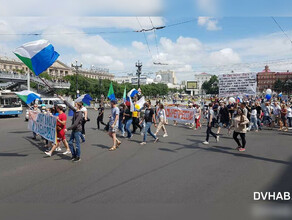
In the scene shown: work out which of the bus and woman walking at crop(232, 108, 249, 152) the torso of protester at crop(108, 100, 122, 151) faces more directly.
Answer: the bus

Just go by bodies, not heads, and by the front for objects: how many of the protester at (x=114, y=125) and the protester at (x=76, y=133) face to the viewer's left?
2

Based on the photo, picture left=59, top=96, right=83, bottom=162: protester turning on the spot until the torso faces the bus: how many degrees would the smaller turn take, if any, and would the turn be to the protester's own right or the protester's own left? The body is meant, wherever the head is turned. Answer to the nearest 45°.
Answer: approximately 90° to the protester's own right

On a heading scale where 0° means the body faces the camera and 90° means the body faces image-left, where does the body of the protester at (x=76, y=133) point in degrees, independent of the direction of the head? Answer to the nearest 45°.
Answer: approximately 90°

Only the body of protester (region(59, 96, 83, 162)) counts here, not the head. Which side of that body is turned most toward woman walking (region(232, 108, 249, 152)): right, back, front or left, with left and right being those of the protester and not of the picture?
back

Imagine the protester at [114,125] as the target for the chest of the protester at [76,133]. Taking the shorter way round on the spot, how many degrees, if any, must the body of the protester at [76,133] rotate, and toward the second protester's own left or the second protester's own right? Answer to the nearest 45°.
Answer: approximately 135° to the second protester's own right

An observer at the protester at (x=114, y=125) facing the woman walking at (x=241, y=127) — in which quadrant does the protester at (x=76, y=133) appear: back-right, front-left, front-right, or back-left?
back-right

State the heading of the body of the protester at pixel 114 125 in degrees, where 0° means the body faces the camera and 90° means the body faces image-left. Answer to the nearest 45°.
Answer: approximately 90°
